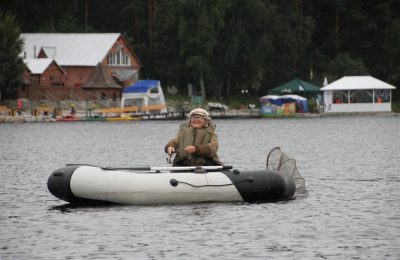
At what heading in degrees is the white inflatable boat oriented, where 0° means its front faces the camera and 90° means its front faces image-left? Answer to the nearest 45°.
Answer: approximately 90°
